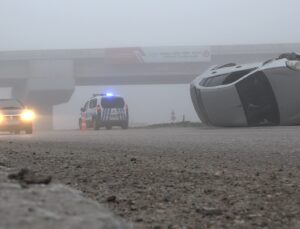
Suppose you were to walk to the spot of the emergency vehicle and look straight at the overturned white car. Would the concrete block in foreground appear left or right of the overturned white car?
right

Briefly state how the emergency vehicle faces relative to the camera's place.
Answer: facing away from the viewer and to the left of the viewer

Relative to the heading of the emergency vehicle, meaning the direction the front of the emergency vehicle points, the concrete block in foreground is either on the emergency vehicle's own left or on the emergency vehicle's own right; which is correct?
on the emergency vehicle's own left
